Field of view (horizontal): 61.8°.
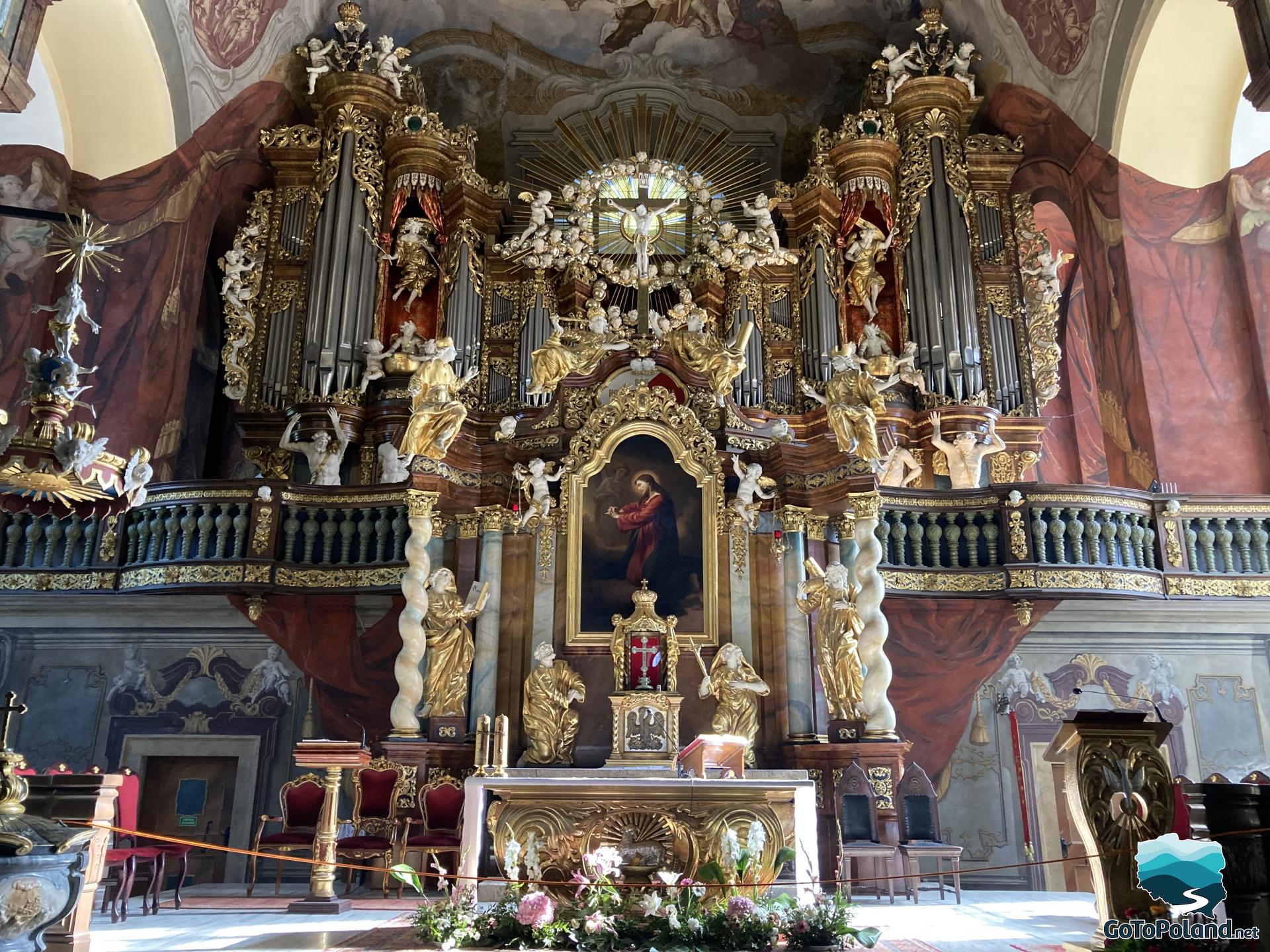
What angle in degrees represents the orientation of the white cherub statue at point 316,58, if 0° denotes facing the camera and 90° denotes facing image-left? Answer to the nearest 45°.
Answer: approximately 0°

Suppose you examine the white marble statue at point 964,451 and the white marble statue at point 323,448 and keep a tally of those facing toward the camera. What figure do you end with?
2

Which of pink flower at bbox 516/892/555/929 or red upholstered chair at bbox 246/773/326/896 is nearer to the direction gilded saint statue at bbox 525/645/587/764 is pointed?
the pink flower

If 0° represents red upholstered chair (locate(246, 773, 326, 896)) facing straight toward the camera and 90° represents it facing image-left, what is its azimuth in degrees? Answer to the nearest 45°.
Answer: approximately 45°

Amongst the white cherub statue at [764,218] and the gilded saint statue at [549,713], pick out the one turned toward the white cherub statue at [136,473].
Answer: the white cherub statue at [764,218]

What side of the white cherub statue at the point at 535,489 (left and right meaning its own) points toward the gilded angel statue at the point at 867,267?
left

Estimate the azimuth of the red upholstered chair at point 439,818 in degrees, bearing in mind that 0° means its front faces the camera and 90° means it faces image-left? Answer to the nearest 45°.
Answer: approximately 45°

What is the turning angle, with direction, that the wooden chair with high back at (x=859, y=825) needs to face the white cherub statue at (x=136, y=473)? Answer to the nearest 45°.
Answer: approximately 90° to its right

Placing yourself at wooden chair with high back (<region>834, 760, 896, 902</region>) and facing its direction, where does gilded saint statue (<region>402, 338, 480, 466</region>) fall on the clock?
The gilded saint statue is roughly at 4 o'clock from the wooden chair with high back.

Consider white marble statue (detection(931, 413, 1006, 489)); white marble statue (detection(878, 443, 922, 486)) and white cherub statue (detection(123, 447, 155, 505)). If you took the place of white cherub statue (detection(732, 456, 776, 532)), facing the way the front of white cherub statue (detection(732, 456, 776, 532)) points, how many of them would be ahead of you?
1
